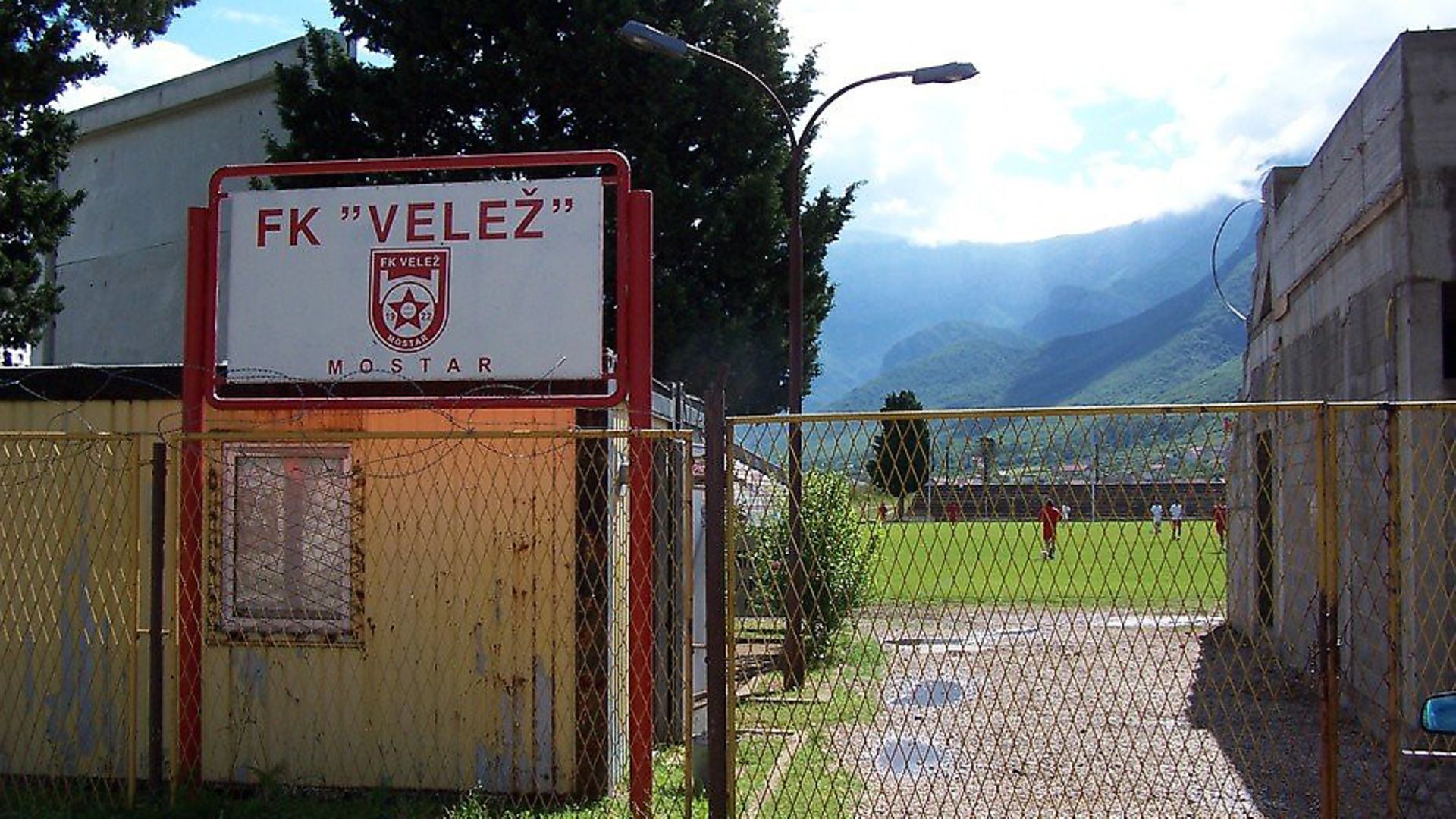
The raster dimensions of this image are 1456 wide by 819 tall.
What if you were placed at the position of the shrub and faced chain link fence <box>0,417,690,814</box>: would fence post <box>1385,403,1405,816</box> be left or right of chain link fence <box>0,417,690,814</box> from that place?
left

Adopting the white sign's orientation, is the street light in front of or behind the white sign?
behind

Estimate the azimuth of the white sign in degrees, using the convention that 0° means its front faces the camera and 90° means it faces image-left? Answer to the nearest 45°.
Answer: approximately 0°

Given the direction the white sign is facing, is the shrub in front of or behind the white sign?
behind

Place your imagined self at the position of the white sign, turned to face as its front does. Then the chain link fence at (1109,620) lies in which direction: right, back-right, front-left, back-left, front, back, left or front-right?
left

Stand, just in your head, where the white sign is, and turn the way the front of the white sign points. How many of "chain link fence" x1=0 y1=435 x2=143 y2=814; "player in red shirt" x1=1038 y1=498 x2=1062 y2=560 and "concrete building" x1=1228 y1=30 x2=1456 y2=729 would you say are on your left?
2

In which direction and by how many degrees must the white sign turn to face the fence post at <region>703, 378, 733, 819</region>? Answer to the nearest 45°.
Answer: approximately 45° to its left

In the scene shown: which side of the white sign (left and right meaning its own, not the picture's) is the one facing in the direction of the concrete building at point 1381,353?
left
